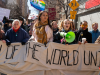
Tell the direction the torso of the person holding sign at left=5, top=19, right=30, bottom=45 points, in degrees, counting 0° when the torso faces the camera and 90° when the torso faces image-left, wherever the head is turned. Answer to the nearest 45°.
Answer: approximately 0°

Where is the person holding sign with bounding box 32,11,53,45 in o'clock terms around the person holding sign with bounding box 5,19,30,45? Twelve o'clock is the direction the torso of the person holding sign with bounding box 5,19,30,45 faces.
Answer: the person holding sign with bounding box 32,11,53,45 is roughly at 10 o'clock from the person holding sign with bounding box 5,19,30,45.
